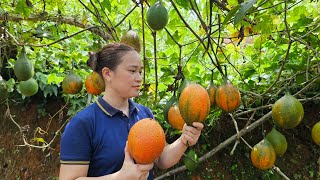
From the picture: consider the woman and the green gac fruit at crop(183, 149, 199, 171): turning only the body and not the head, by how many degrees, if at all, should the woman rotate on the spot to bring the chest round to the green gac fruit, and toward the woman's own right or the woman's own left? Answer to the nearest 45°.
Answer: approximately 45° to the woman's own left

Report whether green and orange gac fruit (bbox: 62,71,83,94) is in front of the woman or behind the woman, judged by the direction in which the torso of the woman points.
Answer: behind

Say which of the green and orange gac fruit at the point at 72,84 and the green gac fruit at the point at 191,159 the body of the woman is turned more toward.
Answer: the green gac fruit

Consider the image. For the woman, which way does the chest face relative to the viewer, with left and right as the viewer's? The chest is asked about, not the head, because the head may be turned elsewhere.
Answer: facing the viewer and to the right of the viewer
